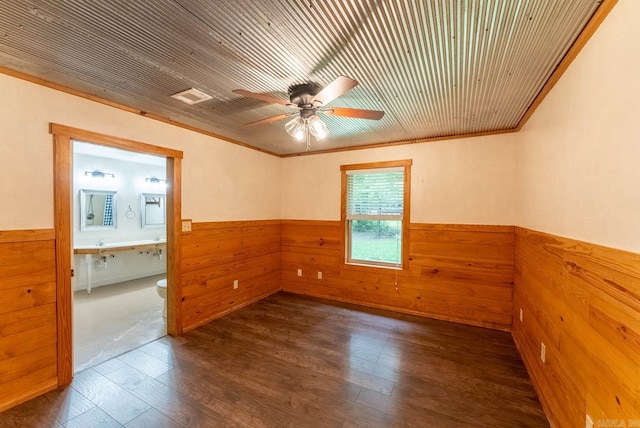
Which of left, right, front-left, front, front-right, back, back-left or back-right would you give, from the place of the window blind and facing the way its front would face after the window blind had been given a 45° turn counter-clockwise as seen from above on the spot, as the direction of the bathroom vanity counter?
back-right

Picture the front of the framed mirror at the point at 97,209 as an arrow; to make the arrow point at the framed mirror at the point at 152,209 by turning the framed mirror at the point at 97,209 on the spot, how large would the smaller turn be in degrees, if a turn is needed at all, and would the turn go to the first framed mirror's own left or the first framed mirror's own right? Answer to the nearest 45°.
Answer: approximately 45° to the first framed mirror's own left

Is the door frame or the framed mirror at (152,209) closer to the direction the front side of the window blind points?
the door frame

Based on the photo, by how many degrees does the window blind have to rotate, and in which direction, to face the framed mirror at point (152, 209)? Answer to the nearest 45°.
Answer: approximately 90° to its right

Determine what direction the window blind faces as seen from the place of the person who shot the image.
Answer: facing the viewer

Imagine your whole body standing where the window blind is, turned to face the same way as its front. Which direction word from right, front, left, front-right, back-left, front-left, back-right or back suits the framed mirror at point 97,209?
right

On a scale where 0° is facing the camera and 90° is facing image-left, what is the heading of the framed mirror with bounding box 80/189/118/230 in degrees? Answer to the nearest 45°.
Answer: approximately 315°

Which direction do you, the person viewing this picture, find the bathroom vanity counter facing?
facing the viewer and to the right of the viewer

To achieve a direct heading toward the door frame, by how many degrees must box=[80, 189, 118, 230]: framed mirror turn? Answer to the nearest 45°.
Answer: approximately 45° to its right
